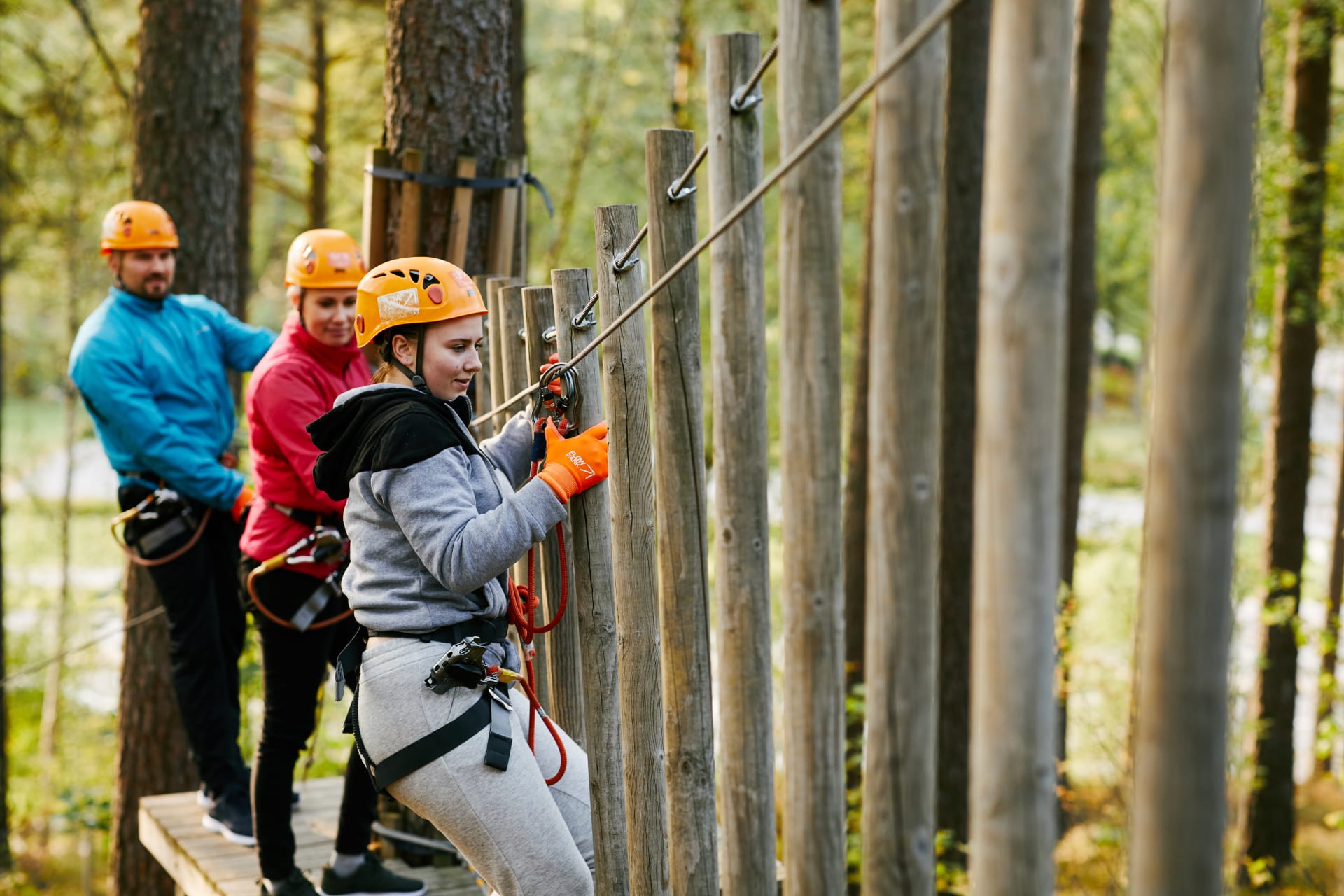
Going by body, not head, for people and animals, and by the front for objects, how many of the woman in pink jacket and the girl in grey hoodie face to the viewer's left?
0

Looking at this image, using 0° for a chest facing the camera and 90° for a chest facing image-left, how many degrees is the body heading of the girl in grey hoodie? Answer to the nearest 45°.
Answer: approximately 270°

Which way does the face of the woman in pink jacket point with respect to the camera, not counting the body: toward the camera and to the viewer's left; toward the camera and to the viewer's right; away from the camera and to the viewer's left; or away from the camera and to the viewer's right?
toward the camera and to the viewer's right

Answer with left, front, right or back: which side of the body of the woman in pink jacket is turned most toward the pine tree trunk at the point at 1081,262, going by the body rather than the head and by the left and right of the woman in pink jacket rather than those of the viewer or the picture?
left

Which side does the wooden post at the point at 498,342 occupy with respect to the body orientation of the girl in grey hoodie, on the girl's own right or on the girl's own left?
on the girl's own left

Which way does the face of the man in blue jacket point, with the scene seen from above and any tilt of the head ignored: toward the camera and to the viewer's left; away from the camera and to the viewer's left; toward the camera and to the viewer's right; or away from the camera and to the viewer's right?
toward the camera and to the viewer's right

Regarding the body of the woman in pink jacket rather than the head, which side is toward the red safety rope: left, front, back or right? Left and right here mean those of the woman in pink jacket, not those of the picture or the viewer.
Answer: front

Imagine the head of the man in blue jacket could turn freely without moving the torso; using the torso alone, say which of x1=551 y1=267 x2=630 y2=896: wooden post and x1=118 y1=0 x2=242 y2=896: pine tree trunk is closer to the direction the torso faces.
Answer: the wooden post

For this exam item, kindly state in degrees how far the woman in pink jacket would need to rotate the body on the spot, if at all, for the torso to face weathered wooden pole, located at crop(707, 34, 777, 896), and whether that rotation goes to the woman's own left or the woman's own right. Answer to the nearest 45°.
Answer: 0° — they already face it

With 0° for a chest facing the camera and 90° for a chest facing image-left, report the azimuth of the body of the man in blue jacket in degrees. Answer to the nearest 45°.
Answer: approximately 315°

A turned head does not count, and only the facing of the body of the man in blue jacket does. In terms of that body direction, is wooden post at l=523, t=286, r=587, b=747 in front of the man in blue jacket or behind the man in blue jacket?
in front
